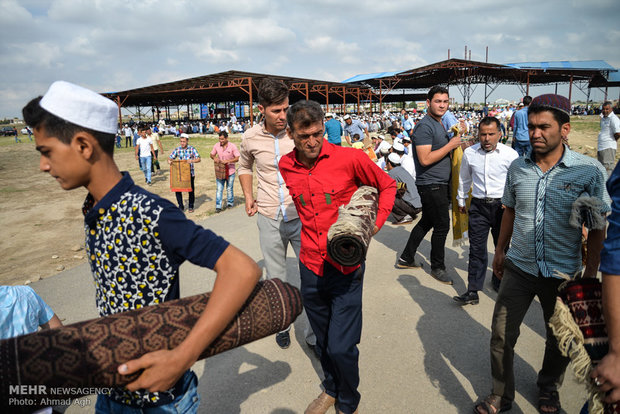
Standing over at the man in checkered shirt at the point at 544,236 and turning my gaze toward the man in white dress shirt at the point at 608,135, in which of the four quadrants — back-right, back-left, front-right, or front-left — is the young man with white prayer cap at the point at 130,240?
back-left

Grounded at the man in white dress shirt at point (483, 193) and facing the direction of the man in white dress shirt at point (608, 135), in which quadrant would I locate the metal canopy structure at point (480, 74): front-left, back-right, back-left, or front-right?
front-left

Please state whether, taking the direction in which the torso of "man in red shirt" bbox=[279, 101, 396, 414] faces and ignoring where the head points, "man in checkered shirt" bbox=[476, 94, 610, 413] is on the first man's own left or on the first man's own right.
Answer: on the first man's own left

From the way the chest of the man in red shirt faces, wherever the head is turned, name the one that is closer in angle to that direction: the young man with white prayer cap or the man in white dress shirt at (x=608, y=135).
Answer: the young man with white prayer cap

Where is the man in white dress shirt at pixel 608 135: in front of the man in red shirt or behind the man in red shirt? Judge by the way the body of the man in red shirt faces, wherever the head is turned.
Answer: behind

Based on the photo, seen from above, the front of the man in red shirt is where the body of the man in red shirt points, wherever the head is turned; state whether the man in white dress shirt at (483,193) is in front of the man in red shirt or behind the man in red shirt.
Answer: behind

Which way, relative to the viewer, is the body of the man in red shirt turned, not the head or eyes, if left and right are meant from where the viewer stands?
facing the viewer

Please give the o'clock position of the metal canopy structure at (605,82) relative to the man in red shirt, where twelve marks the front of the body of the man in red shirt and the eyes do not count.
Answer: The metal canopy structure is roughly at 7 o'clock from the man in red shirt.

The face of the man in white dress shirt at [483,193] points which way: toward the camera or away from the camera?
toward the camera

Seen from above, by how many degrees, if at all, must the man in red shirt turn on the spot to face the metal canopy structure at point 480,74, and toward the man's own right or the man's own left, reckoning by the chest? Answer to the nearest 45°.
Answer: approximately 180°

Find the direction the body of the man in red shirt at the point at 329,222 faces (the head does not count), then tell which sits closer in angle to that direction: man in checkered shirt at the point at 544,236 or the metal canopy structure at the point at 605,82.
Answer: the man in checkered shirt

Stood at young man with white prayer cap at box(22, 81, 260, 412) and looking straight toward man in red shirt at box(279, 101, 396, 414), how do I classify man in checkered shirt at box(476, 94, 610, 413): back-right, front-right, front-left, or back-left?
front-right
